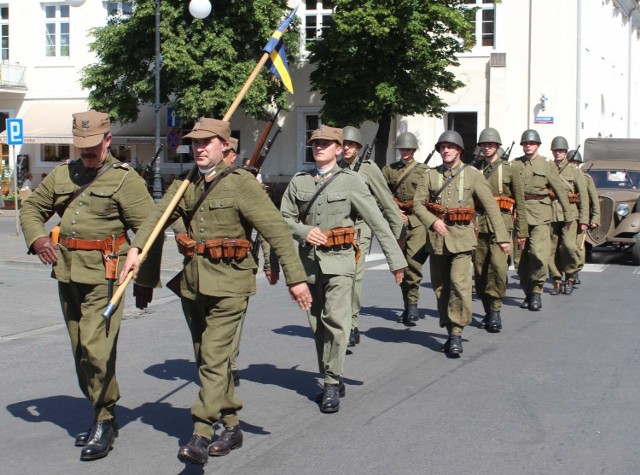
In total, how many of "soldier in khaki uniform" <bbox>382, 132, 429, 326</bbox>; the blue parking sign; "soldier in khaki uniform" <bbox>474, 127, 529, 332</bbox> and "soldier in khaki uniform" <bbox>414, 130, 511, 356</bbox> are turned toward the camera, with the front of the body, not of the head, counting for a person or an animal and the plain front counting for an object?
4

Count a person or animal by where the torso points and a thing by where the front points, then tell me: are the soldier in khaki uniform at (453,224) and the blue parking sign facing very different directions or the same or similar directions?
same or similar directions

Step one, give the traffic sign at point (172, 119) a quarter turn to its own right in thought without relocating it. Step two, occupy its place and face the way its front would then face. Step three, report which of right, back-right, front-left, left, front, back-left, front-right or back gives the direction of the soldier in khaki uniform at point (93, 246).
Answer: left

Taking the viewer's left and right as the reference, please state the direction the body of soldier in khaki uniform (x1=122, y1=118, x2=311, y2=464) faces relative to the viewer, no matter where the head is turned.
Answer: facing the viewer and to the left of the viewer

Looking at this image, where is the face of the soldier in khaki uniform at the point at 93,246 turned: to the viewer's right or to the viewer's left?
to the viewer's left

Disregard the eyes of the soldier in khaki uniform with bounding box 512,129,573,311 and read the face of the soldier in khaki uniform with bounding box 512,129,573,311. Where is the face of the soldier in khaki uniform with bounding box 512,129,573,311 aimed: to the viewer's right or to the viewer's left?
to the viewer's left

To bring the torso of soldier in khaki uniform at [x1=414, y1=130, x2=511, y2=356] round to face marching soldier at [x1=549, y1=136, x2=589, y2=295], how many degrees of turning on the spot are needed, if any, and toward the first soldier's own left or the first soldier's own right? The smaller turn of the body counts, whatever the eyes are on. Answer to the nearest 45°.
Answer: approximately 180°

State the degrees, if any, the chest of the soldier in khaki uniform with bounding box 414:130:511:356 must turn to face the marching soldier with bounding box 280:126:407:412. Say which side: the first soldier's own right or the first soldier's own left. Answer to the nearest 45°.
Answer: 0° — they already face them

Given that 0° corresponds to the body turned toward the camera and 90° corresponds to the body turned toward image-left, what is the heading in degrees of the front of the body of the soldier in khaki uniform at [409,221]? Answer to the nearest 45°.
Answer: approximately 0°

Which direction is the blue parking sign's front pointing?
toward the camera

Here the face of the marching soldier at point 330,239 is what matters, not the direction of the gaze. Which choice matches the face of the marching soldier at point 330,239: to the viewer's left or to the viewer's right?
to the viewer's left

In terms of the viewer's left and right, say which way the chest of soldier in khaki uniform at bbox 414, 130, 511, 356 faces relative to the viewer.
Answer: facing the viewer

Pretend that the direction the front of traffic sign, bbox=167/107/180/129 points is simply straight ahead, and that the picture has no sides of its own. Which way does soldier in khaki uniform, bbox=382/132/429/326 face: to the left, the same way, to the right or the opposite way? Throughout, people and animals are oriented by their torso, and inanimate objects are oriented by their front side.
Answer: the same way
